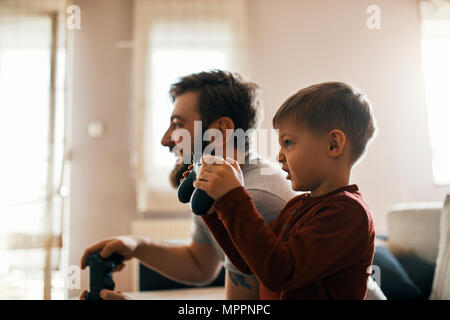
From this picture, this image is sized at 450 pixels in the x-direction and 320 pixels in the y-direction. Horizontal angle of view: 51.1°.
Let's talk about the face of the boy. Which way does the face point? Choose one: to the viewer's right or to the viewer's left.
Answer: to the viewer's left

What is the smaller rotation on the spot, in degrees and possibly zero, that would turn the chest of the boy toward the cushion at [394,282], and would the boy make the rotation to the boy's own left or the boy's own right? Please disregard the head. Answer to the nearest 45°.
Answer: approximately 90° to the boy's own right

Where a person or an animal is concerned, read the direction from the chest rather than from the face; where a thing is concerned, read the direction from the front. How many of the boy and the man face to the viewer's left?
2

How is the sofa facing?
to the viewer's left

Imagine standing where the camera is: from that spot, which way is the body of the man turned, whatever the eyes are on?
to the viewer's left

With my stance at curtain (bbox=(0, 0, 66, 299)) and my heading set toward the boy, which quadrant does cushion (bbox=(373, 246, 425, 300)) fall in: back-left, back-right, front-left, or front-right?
front-left

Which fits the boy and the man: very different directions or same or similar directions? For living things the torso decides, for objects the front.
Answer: same or similar directions

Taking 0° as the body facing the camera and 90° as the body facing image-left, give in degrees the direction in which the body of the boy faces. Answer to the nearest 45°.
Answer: approximately 90°

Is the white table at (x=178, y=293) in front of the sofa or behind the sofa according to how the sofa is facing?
in front
